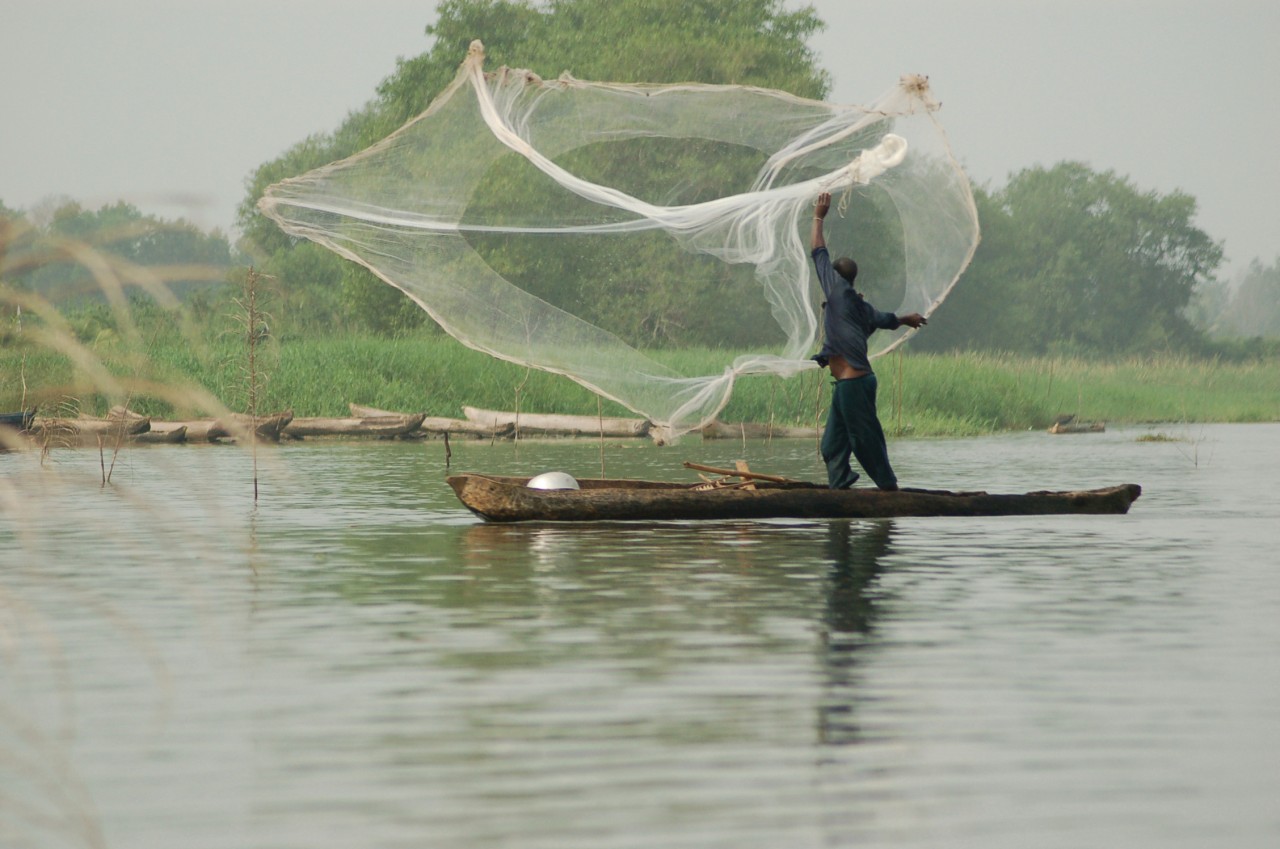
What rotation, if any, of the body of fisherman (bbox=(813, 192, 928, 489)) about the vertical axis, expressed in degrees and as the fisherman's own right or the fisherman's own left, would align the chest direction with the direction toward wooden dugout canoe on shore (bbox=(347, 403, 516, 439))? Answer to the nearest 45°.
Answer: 0° — they already face it

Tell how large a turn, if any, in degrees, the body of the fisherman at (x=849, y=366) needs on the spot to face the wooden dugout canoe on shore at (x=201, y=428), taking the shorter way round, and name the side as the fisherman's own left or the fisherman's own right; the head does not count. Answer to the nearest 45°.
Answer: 0° — they already face it

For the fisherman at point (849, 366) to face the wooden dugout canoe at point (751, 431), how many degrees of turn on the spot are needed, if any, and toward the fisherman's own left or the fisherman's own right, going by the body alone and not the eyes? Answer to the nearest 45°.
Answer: approximately 45° to the fisherman's own right

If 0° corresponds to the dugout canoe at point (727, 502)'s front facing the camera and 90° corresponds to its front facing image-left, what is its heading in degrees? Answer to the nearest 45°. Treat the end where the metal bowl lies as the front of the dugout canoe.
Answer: approximately 90°

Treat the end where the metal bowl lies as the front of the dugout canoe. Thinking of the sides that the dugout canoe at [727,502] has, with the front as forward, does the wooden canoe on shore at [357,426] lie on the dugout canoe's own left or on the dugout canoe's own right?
on the dugout canoe's own right

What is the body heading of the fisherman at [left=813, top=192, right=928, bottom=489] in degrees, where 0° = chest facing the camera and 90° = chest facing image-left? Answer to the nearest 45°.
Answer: approximately 135°

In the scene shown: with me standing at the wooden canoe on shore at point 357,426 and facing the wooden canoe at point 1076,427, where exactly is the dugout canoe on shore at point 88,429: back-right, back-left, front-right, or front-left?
back-right
